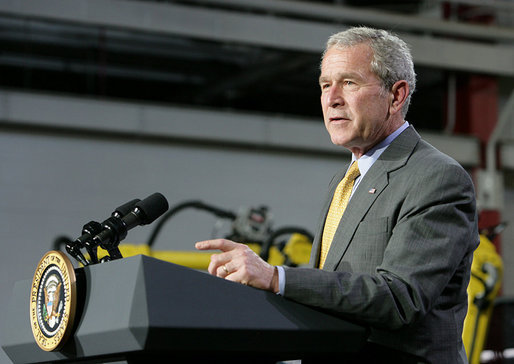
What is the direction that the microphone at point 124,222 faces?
to the viewer's right

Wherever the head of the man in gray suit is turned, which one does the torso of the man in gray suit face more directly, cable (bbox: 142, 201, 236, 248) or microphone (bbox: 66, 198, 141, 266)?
the microphone

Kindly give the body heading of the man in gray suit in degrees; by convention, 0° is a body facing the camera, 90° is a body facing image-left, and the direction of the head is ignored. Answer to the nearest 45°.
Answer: approximately 45°

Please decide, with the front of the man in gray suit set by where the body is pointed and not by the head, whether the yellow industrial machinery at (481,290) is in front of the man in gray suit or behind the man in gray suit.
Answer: behind

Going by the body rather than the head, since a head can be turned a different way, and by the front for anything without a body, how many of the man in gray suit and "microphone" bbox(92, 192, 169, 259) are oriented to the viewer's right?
1
